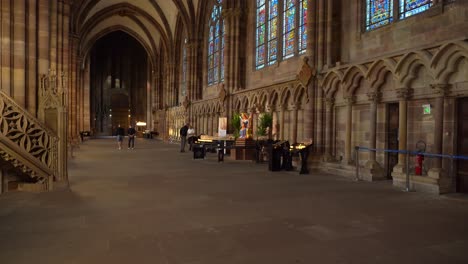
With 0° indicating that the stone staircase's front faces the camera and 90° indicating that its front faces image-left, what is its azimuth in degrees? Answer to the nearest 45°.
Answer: approximately 270°

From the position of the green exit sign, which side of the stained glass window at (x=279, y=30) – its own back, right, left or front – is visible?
left

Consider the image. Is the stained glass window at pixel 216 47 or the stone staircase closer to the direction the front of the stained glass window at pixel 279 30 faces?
the stone staircase

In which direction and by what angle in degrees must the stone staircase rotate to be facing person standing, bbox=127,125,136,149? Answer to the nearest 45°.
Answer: approximately 90° to its left

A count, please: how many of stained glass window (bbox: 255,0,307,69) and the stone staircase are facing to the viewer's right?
1

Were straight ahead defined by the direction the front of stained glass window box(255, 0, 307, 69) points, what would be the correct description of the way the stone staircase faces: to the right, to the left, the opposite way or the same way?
the opposite way

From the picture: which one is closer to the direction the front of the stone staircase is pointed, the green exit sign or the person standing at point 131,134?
the green exit sign

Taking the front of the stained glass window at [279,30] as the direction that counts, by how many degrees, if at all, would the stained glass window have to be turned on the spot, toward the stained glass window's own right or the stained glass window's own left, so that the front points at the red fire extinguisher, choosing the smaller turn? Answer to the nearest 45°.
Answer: approximately 90° to the stained glass window's own left
